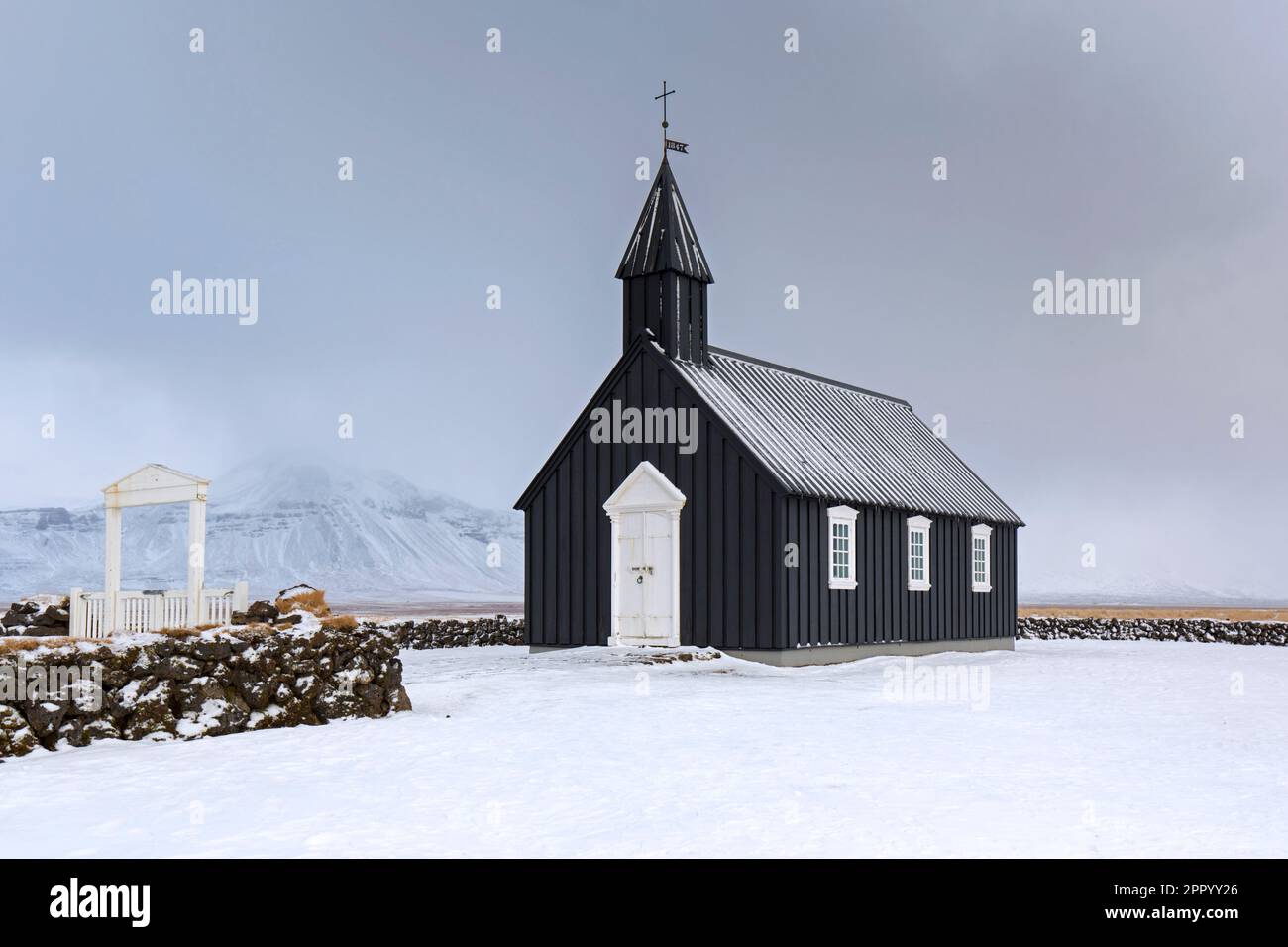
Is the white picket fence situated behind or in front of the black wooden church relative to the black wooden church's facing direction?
in front

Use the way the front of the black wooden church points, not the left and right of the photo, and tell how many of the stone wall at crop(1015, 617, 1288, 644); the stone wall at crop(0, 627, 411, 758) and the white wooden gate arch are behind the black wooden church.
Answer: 1

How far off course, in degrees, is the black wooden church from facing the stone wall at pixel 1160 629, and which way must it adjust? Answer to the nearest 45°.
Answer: approximately 180°

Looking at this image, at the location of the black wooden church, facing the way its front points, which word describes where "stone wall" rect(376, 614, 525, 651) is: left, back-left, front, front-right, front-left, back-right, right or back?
right

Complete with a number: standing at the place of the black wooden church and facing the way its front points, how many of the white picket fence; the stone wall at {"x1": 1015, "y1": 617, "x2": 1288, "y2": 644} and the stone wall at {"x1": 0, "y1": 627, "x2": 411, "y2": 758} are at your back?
1

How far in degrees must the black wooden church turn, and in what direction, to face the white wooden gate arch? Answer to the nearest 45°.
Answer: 0° — it already faces it

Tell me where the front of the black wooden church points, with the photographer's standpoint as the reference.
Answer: facing the viewer and to the left of the viewer

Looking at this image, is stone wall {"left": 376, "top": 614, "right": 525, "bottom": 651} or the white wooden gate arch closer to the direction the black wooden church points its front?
the white wooden gate arch
